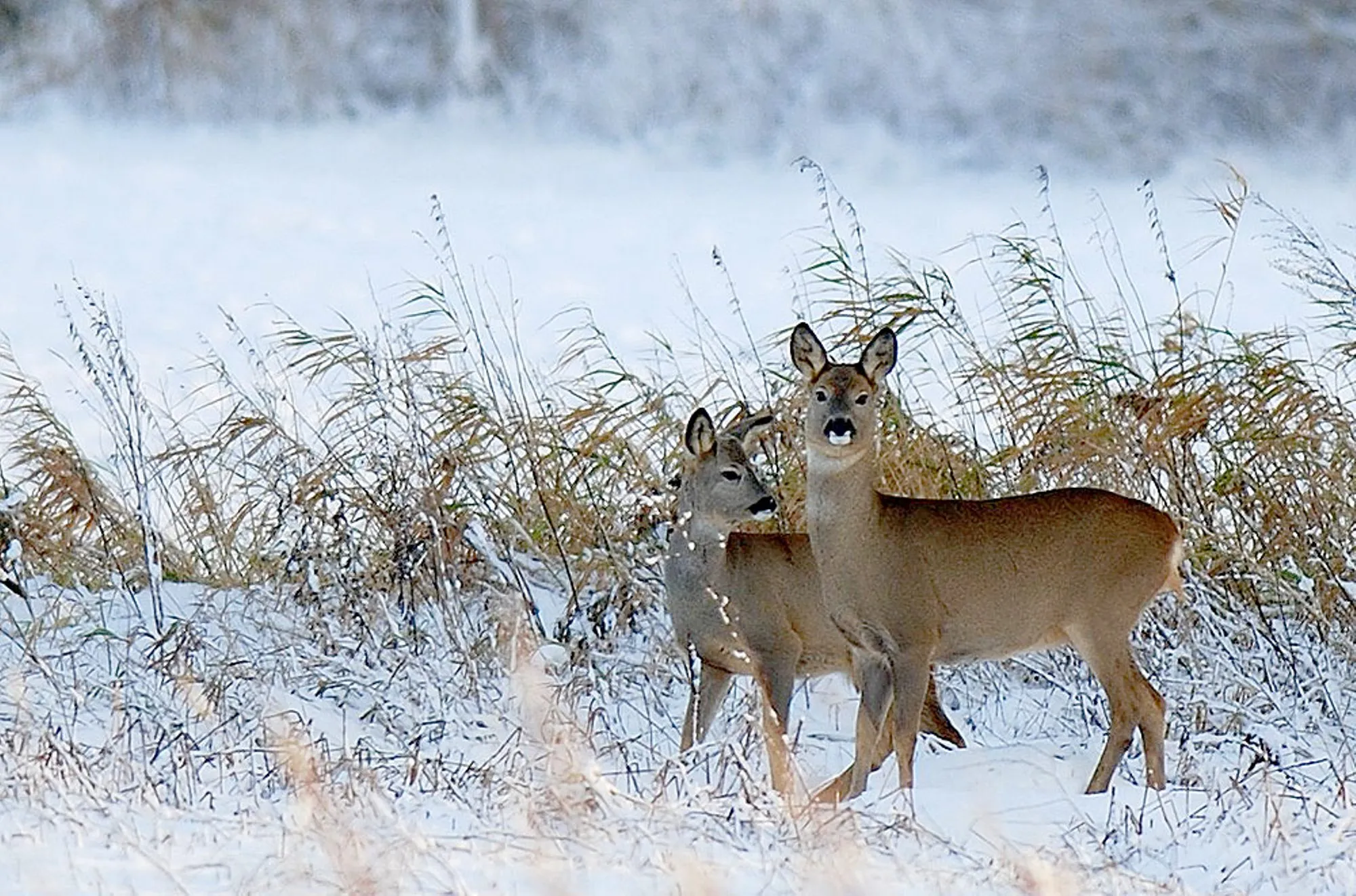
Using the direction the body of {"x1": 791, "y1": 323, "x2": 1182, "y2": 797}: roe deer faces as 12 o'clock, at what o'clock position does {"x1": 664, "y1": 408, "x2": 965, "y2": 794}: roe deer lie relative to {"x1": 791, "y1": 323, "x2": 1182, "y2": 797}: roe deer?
{"x1": 664, "y1": 408, "x2": 965, "y2": 794}: roe deer is roughly at 1 o'clock from {"x1": 791, "y1": 323, "x2": 1182, "y2": 797}: roe deer.

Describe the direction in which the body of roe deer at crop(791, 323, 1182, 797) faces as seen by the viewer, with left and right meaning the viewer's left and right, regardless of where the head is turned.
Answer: facing to the left of the viewer
